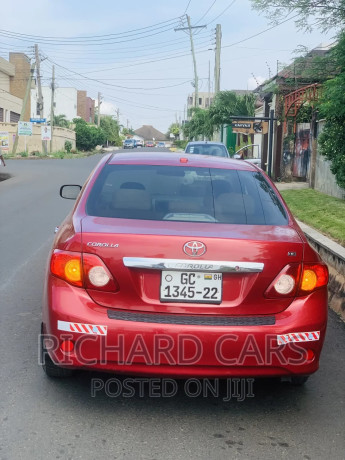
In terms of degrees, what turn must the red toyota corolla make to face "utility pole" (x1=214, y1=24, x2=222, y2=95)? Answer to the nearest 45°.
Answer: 0° — it already faces it

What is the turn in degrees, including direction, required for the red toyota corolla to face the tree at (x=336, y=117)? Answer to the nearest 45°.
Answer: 0° — it already faces it

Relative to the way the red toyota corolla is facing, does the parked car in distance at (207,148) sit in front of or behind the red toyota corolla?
in front

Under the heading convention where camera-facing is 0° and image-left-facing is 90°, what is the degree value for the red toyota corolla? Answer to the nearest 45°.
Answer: approximately 180°
